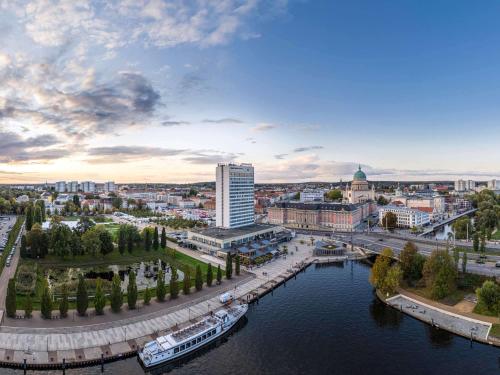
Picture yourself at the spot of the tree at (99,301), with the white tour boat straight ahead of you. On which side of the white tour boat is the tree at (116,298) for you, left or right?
left

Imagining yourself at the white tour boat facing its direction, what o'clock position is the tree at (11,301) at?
The tree is roughly at 8 o'clock from the white tour boat.

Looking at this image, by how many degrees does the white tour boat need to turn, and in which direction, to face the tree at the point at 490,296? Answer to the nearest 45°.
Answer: approximately 45° to its right

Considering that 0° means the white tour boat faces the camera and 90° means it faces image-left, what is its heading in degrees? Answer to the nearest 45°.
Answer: approximately 225°

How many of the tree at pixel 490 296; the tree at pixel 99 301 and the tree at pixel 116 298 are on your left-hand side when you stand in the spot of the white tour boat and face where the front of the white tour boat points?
2

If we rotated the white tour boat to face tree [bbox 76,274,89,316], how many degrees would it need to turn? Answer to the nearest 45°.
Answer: approximately 90° to its left

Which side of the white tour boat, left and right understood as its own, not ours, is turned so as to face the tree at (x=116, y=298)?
left
